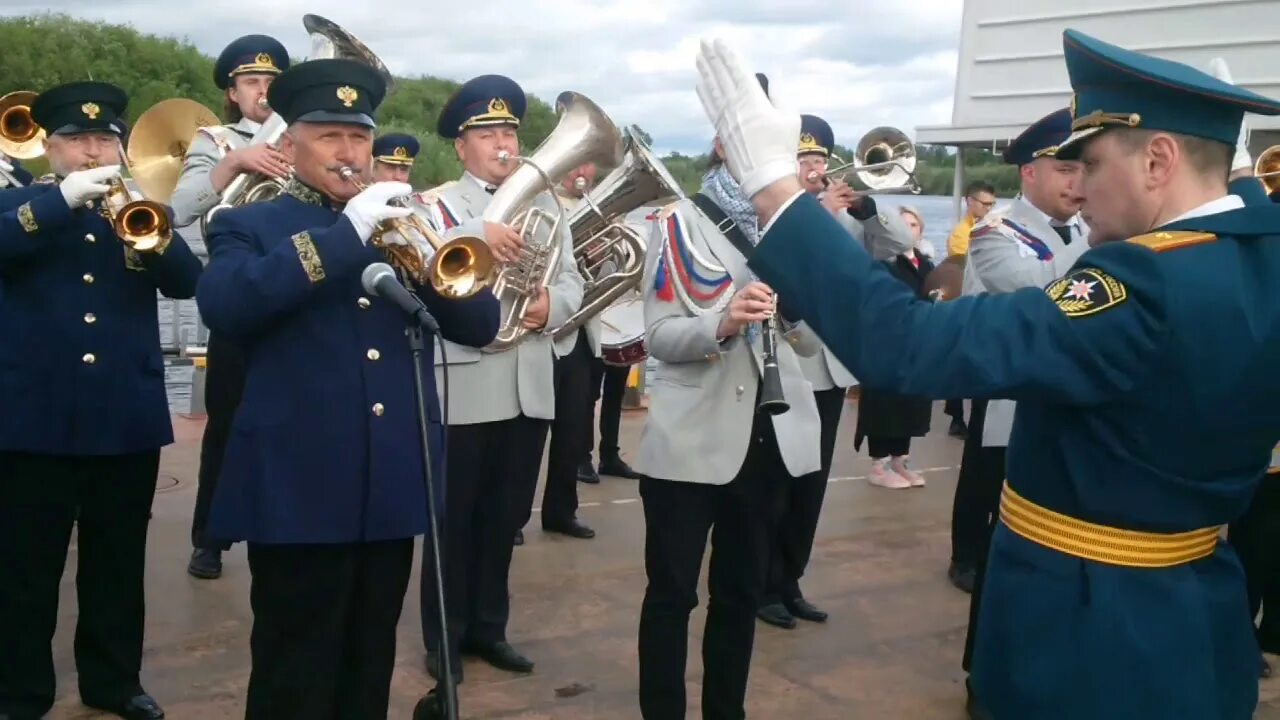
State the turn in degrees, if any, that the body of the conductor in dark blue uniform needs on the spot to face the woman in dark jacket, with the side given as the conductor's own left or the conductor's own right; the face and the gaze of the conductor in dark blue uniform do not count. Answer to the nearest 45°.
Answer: approximately 45° to the conductor's own right

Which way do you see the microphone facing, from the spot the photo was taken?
facing to the left of the viewer

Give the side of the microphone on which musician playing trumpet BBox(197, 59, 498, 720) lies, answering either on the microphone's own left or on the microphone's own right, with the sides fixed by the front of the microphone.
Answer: on the microphone's own right

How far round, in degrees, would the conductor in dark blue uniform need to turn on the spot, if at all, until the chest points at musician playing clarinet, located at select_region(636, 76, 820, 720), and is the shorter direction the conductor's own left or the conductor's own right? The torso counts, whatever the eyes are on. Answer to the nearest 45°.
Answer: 0° — they already face them

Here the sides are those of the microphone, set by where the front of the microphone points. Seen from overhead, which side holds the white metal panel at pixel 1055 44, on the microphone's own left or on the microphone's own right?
on the microphone's own right

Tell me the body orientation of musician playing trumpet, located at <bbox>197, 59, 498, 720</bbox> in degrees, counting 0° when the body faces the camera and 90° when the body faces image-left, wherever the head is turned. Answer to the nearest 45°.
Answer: approximately 315°
